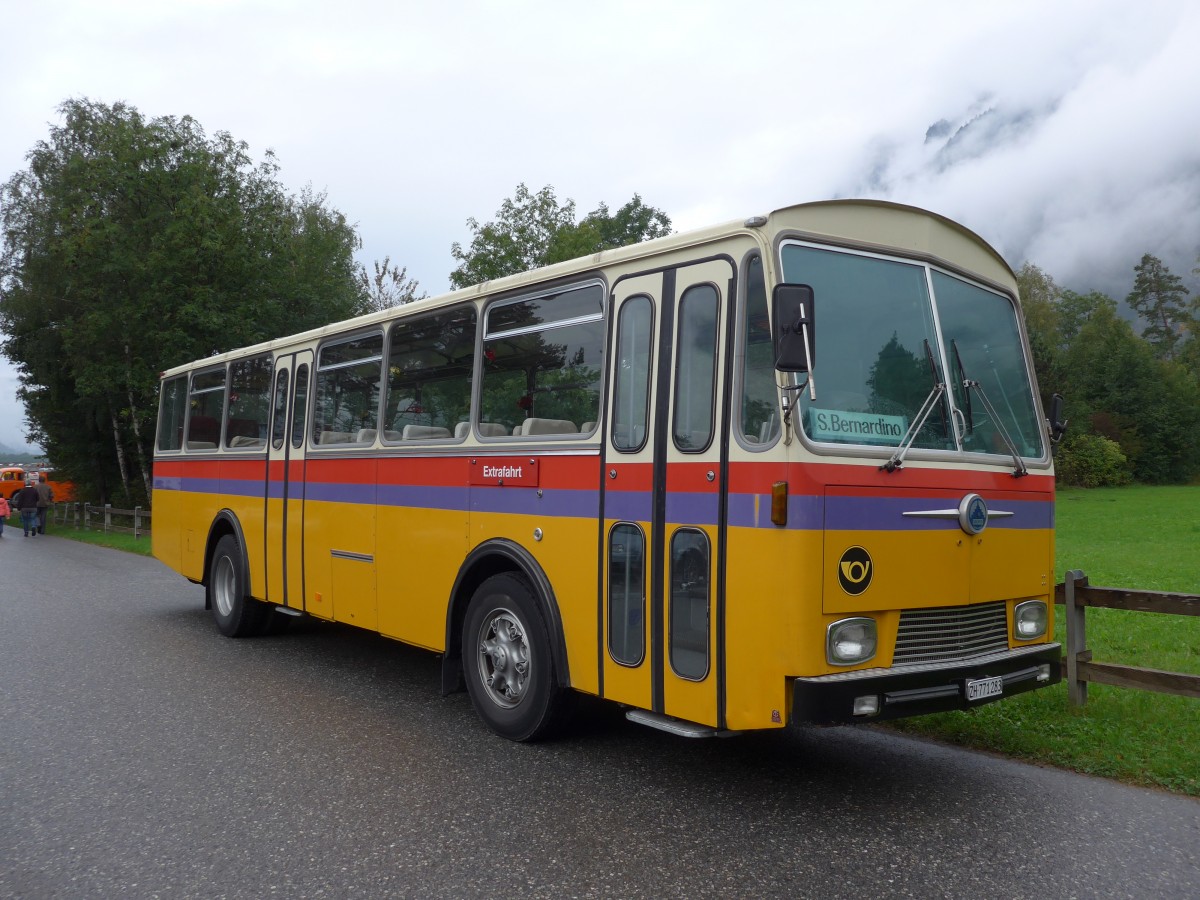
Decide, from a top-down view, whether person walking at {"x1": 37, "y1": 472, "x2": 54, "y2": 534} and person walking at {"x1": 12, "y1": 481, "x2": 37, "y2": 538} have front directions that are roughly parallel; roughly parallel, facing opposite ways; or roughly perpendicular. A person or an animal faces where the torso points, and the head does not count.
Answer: roughly parallel

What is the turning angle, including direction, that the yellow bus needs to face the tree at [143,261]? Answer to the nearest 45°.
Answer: approximately 180°

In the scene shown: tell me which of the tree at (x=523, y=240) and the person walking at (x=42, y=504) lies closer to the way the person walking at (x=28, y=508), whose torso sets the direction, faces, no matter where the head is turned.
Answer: the person walking

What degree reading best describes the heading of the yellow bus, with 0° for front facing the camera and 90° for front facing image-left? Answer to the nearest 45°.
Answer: approximately 315°
